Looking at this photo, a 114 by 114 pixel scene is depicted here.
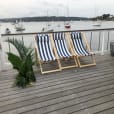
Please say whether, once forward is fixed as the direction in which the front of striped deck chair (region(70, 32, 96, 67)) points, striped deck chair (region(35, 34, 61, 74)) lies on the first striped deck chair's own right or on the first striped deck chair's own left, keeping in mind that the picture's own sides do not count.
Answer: on the first striped deck chair's own right

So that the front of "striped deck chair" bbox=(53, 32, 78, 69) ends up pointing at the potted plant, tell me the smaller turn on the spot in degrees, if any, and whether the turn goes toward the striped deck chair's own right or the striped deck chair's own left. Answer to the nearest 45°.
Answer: approximately 90° to the striped deck chair's own right

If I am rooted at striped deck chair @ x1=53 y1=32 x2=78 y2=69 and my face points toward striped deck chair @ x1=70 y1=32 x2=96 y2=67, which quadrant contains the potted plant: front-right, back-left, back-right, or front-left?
back-right

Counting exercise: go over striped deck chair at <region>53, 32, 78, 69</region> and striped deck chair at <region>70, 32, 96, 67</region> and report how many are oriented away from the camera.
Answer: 0

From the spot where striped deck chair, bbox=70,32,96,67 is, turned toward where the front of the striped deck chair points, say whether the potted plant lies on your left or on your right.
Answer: on your right
